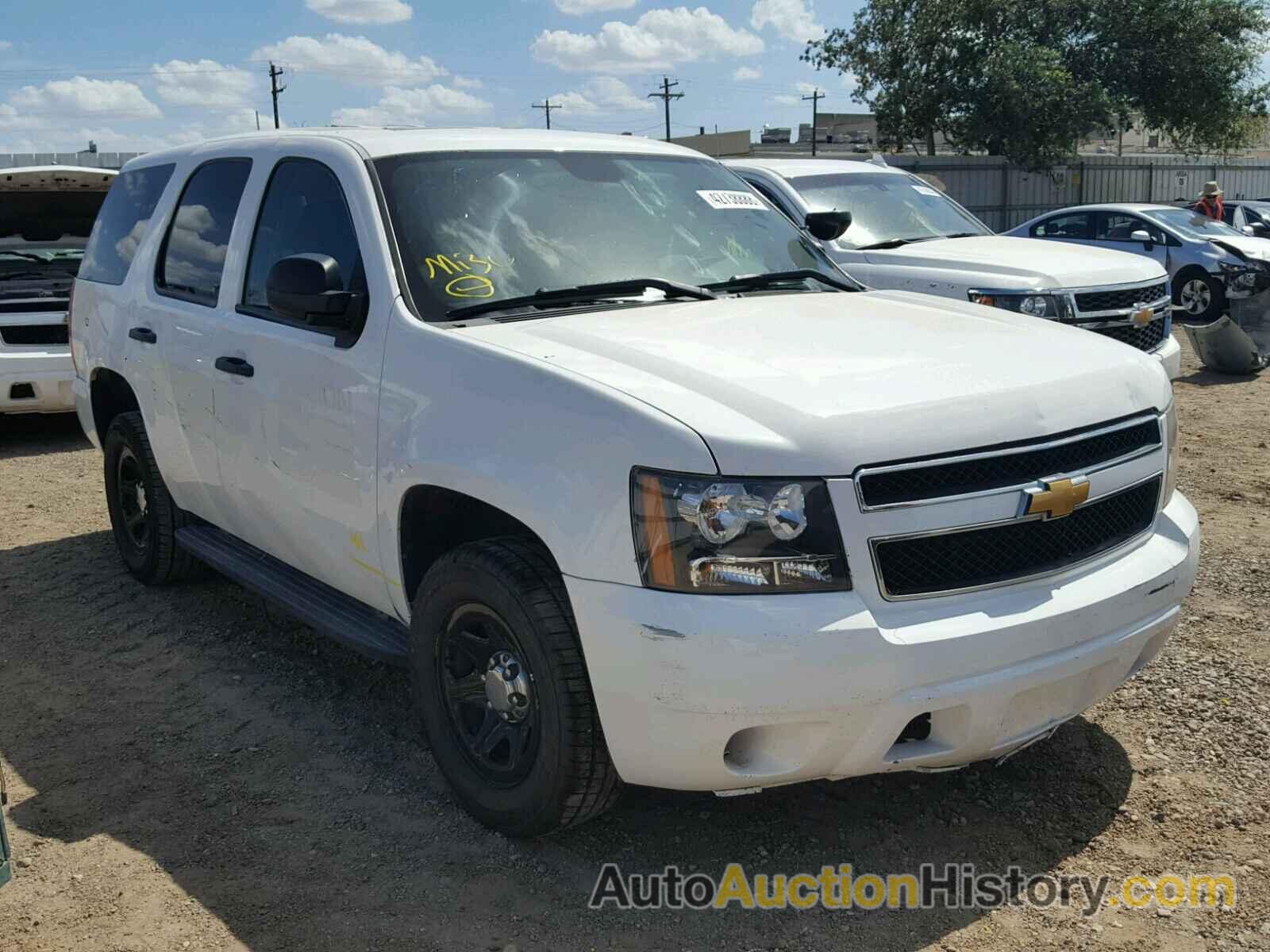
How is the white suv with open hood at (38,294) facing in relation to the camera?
toward the camera

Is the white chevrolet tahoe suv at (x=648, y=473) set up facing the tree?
no

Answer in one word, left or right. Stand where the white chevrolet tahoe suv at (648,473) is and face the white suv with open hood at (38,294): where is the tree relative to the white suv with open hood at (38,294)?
right

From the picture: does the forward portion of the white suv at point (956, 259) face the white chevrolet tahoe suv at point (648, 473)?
no

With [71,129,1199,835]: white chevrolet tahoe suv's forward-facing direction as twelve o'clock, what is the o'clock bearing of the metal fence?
The metal fence is roughly at 8 o'clock from the white chevrolet tahoe suv.

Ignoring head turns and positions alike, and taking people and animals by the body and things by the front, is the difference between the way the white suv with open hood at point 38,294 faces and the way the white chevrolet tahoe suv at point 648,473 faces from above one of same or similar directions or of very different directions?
same or similar directions

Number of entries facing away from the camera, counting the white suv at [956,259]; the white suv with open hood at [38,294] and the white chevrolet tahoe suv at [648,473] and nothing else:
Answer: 0

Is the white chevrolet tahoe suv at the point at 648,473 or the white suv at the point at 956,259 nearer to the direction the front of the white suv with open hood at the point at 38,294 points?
the white chevrolet tahoe suv

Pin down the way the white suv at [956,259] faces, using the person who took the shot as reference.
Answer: facing the viewer and to the right of the viewer

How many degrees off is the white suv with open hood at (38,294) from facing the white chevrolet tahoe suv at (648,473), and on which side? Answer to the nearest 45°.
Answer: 0° — it already faces it

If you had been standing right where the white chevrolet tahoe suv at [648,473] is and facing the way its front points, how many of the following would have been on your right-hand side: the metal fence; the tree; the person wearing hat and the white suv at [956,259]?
0

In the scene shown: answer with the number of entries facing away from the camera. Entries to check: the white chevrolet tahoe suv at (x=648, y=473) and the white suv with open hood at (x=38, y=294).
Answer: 0

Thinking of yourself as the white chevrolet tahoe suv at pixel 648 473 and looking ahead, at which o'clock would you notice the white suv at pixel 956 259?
The white suv is roughly at 8 o'clock from the white chevrolet tahoe suv.

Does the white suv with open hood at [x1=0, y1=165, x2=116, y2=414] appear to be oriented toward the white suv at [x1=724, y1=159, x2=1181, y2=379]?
no
